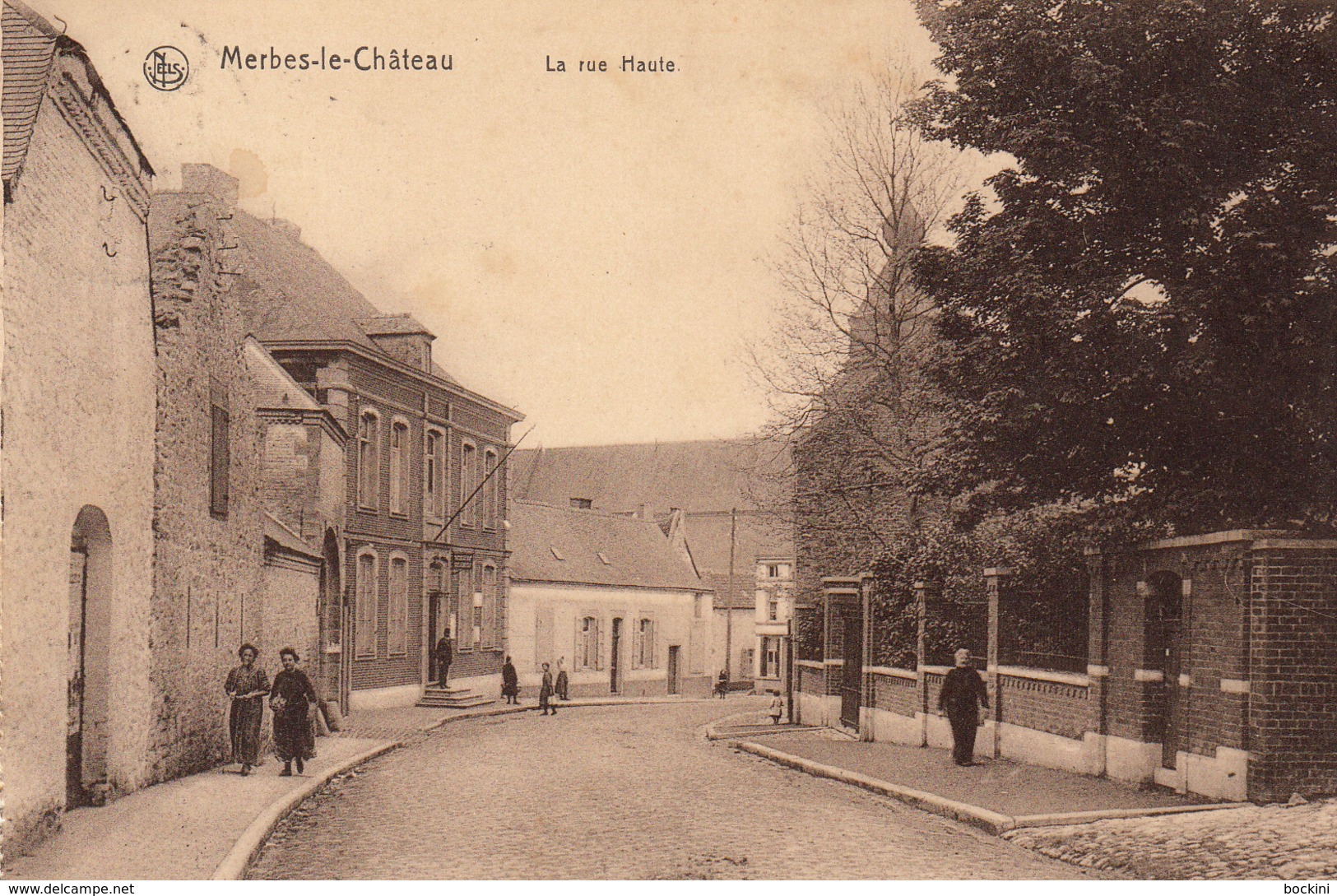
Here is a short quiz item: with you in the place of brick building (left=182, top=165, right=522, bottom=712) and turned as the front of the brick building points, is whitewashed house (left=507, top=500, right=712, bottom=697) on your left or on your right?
on your left

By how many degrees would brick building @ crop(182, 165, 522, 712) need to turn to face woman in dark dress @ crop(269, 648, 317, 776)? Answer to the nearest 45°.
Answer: approximately 45° to its right

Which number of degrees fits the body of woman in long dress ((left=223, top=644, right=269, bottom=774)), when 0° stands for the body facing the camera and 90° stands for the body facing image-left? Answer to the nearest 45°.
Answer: approximately 0°

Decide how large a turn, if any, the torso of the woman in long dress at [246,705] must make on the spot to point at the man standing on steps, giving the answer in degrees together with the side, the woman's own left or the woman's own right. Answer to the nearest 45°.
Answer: approximately 180°

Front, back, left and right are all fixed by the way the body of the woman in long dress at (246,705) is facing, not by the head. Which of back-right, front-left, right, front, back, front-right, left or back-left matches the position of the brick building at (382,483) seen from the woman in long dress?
back

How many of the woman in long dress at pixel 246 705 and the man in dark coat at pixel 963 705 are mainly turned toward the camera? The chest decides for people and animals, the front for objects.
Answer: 2

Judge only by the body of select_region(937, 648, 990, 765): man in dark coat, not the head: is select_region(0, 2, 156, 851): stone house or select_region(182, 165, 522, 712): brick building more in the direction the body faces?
the stone house
